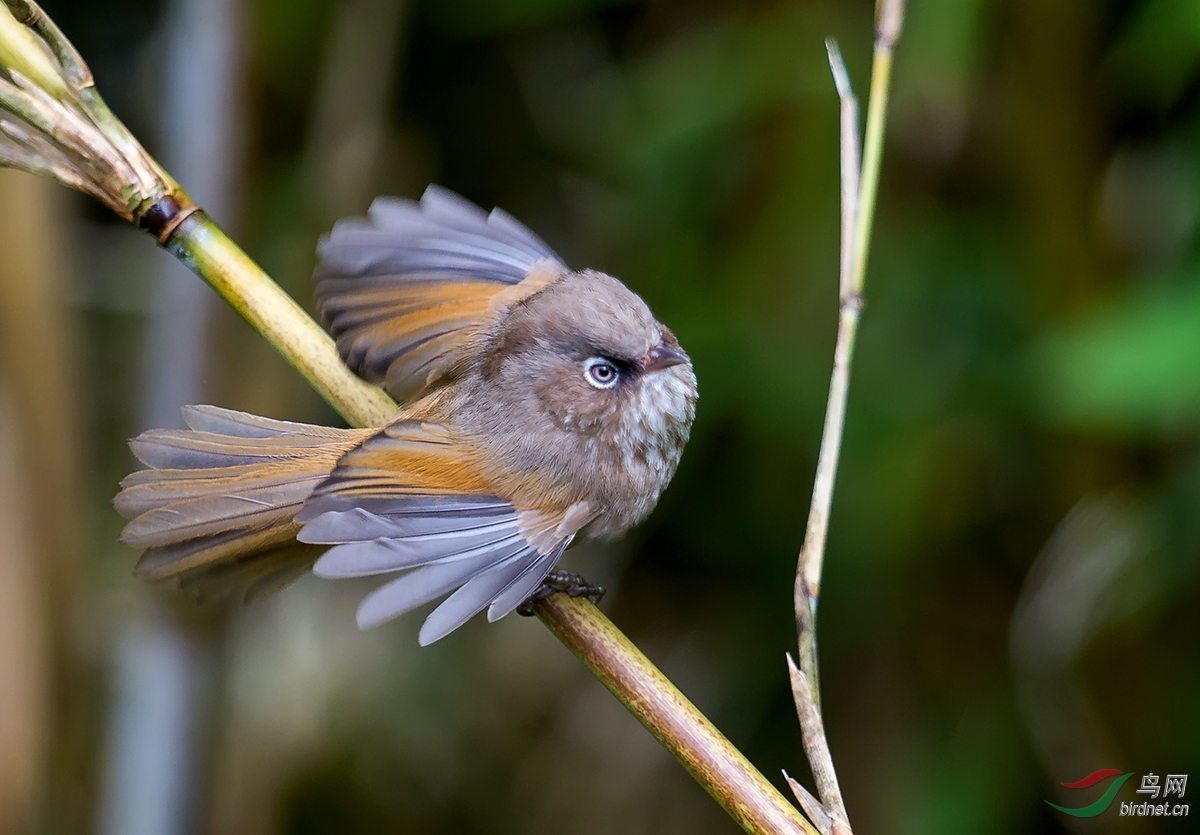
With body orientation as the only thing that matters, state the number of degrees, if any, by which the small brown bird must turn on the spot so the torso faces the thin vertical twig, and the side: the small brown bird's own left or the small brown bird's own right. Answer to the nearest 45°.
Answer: approximately 45° to the small brown bird's own right

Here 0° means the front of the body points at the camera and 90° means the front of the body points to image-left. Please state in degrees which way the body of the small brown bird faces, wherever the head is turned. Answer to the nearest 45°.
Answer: approximately 270°
